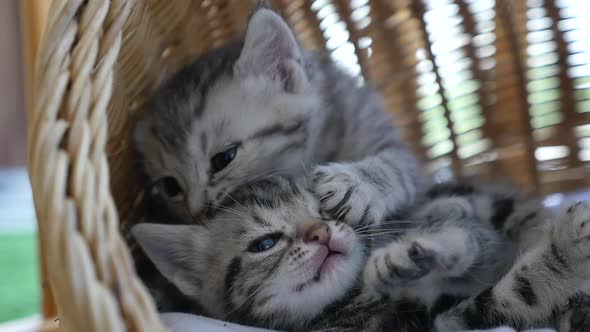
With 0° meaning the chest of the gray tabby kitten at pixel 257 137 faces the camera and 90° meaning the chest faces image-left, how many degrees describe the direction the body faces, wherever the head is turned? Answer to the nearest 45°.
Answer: approximately 45°
